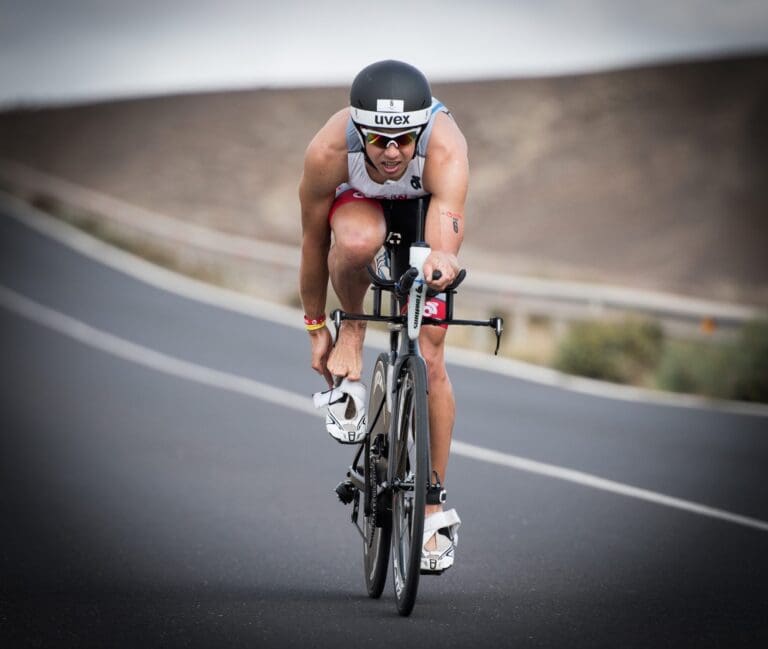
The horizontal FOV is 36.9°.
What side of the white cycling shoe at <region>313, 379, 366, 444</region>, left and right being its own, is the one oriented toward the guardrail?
back

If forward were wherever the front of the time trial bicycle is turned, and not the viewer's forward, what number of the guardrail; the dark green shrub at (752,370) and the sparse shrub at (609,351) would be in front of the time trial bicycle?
0

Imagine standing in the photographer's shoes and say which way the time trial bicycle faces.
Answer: facing the viewer

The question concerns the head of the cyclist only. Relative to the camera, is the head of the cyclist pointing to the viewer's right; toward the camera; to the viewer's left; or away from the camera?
toward the camera

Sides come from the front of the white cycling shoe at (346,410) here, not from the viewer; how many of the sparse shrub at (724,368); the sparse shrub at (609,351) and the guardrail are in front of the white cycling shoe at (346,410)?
0

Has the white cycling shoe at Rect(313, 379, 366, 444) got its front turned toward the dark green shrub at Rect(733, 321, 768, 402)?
no

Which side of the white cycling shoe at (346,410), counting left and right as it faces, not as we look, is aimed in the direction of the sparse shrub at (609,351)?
back

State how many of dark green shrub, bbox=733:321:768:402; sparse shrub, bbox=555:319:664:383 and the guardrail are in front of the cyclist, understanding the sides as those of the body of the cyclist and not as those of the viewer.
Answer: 0

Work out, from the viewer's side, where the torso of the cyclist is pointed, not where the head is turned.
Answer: toward the camera

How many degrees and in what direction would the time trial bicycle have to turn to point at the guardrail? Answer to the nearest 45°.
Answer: approximately 180°

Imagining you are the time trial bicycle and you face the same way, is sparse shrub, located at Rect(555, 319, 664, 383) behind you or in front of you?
behind

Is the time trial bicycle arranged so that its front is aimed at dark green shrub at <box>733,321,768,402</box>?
no
